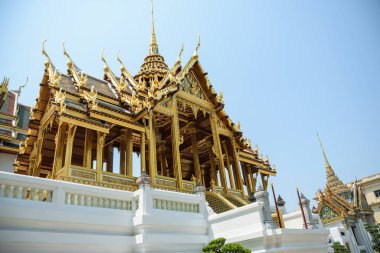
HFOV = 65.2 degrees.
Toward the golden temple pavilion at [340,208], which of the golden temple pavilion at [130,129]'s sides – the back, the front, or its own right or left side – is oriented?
left

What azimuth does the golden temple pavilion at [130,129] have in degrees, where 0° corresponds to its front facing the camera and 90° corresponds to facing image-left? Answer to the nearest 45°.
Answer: approximately 315°

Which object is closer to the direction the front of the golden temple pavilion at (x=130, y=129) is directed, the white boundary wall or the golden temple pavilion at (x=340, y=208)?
the white boundary wall

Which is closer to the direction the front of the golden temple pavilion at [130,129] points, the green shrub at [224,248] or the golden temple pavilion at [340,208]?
the green shrub
